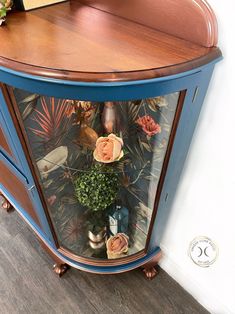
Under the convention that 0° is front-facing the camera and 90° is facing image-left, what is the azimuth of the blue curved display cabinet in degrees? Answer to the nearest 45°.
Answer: approximately 45°
